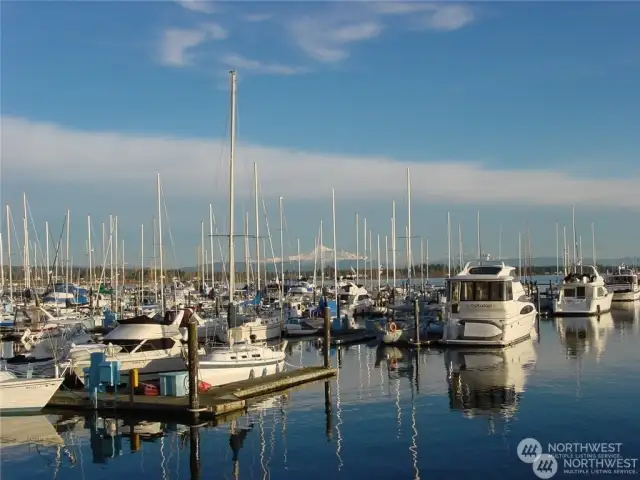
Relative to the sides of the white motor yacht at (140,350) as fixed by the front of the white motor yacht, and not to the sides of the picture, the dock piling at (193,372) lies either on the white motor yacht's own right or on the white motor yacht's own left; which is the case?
on the white motor yacht's own left

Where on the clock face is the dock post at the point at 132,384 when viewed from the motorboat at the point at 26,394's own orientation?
The dock post is roughly at 1 o'clock from the motorboat.

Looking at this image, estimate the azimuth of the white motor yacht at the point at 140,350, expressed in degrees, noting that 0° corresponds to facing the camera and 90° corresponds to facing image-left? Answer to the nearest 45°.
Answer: approximately 45°

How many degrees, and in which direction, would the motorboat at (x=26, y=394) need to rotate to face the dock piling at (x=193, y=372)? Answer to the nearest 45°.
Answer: approximately 45° to its right

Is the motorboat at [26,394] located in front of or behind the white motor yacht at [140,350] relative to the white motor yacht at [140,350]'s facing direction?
in front

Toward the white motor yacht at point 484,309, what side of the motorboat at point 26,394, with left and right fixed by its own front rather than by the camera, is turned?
front

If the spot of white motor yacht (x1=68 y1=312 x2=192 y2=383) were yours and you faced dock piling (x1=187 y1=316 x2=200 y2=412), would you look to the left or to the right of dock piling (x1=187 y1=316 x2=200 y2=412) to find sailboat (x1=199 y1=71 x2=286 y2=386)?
left

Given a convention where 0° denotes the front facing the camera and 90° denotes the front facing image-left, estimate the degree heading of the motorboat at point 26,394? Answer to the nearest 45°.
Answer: approximately 270°

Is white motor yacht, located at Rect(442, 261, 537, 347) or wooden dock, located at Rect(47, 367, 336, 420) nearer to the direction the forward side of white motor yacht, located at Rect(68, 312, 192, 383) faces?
the wooden dock

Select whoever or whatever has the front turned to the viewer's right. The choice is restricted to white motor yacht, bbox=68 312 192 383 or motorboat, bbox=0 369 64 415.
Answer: the motorboat
